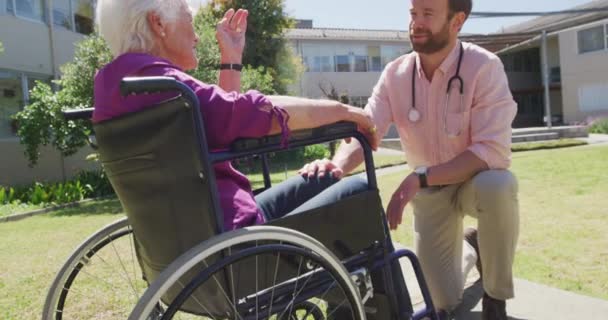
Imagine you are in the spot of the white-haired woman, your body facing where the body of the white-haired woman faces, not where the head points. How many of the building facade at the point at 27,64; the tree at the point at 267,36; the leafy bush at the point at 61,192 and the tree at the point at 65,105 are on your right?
0

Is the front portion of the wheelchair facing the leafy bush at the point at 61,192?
no

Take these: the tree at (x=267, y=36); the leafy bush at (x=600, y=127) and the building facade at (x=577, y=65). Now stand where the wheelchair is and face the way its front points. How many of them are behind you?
0

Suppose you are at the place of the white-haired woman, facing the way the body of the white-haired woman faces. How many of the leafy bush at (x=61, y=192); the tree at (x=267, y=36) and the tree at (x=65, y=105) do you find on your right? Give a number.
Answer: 0

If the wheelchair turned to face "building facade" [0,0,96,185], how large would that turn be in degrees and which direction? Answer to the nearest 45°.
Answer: approximately 45° to its left

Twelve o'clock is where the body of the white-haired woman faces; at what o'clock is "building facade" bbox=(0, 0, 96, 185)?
The building facade is roughly at 10 o'clock from the white-haired woman.

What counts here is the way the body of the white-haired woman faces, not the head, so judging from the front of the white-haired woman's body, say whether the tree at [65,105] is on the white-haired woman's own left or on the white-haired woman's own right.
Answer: on the white-haired woman's own left

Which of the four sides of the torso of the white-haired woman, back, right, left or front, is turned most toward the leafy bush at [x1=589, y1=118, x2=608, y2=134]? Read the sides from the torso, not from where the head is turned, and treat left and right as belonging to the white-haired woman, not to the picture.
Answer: front

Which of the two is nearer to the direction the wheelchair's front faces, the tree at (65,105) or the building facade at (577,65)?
the building facade

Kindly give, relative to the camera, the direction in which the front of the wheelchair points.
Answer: facing away from the viewer and to the right of the viewer

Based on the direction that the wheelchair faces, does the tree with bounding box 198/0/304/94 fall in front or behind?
in front

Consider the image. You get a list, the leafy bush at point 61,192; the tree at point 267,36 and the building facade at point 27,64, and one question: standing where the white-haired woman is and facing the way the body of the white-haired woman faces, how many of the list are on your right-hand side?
0

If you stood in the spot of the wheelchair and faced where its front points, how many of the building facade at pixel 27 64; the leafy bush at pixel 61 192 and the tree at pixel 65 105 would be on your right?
0

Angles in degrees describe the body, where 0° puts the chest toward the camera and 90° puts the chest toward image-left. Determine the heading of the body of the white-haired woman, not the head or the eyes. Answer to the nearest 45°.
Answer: approximately 225°
